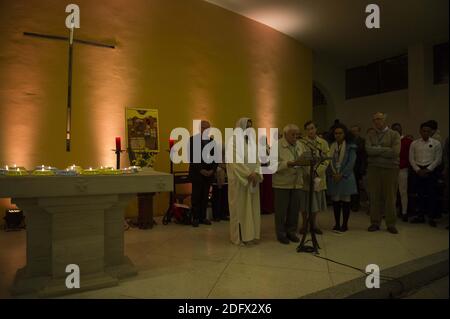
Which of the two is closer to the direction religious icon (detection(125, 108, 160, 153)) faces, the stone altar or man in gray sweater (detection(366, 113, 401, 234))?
the stone altar

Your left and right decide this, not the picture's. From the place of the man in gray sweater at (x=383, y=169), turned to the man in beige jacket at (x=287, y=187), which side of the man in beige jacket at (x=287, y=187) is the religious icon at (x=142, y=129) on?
right

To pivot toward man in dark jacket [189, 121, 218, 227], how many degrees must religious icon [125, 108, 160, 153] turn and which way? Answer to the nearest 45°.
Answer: approximately 45° to its left

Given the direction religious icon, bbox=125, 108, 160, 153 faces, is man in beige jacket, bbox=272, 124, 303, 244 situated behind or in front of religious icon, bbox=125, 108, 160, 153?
in front

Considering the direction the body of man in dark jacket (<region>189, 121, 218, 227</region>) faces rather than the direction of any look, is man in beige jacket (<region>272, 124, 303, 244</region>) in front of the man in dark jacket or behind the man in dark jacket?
in front

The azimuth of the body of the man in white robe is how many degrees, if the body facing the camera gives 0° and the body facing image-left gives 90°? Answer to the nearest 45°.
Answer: approximately 315°

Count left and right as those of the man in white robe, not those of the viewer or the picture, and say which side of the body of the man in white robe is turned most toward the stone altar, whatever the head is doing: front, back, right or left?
right
